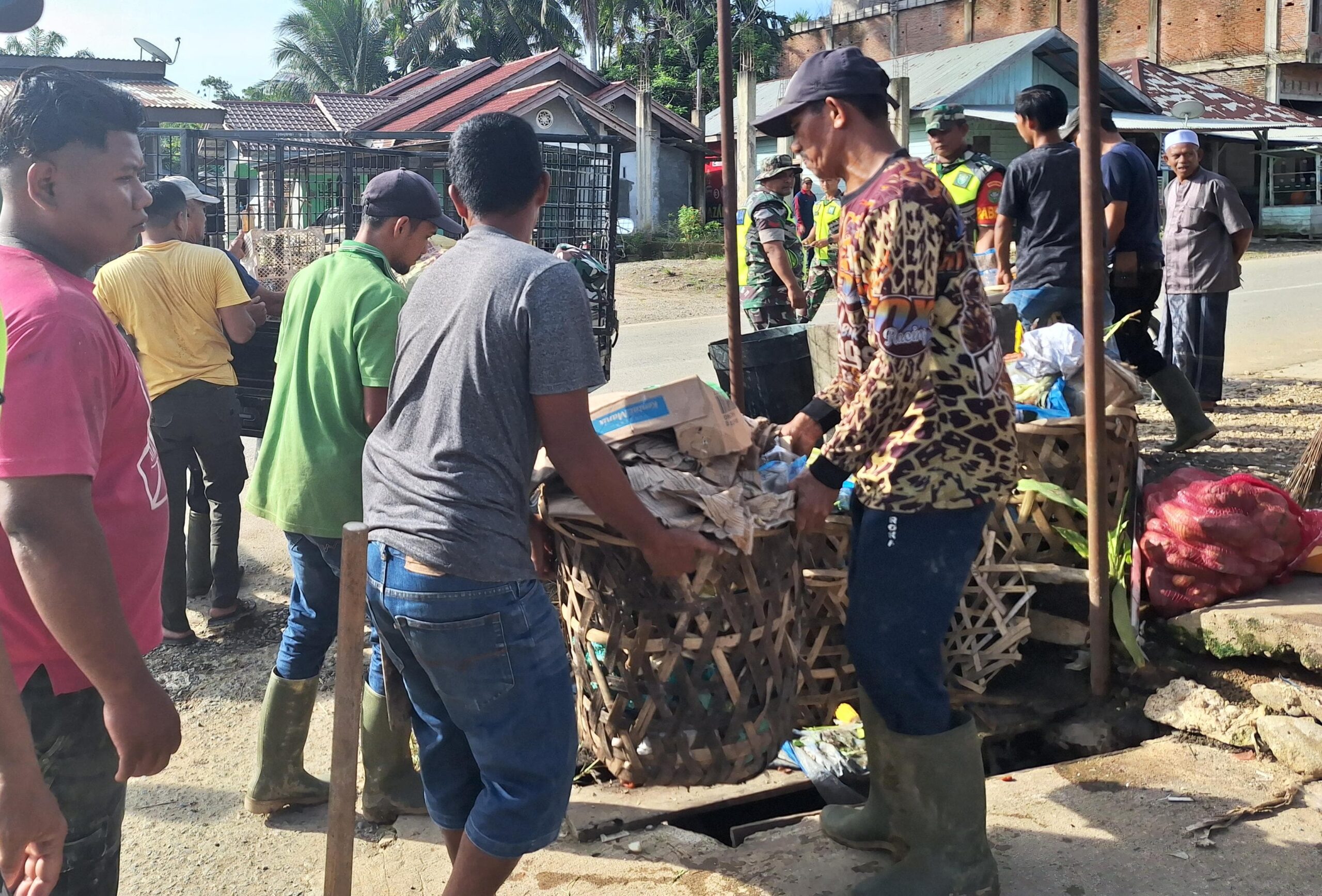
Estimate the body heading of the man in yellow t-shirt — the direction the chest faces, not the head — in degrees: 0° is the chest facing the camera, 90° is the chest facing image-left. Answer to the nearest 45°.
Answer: approximately 225°

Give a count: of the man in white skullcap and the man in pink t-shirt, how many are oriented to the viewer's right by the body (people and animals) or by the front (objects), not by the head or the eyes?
1

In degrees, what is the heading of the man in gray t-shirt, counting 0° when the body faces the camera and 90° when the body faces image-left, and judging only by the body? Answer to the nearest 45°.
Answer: approximately 225°

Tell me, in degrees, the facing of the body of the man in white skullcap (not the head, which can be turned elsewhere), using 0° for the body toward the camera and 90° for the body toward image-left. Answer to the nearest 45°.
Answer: approximately 45°

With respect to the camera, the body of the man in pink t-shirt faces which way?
to the viewer's right

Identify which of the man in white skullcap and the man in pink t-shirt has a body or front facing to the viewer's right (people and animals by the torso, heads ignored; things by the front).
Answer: the man in pink t-shirt
